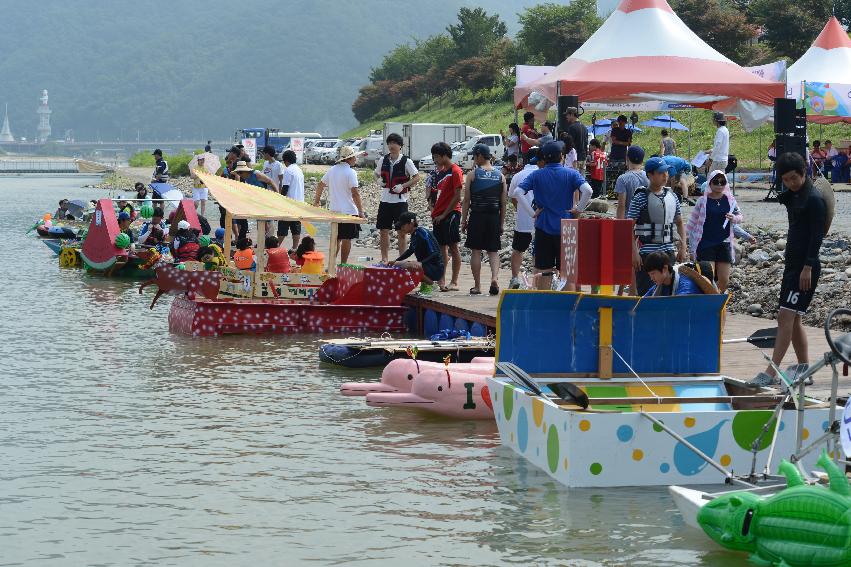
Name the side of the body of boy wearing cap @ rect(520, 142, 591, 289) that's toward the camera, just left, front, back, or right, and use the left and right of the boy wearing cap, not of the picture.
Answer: back

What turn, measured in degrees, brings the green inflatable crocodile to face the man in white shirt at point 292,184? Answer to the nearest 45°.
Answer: approximately 45° to its right

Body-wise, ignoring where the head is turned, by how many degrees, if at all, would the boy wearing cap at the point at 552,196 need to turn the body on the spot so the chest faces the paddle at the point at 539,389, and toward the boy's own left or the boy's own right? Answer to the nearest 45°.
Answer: approximately 180°

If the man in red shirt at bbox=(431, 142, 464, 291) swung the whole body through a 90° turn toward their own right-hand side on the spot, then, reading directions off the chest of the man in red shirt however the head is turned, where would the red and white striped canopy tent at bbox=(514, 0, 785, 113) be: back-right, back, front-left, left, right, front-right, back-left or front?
right

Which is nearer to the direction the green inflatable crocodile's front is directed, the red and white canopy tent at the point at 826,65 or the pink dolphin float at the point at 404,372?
the pink dolphin float

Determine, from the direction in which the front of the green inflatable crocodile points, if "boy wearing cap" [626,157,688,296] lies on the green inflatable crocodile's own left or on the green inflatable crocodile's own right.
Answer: on the green inflatable crocodile's own right

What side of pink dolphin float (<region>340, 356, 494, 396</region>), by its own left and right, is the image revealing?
left

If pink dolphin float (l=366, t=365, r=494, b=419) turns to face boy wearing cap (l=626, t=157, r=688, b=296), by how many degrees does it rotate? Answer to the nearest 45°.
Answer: approximately 180°

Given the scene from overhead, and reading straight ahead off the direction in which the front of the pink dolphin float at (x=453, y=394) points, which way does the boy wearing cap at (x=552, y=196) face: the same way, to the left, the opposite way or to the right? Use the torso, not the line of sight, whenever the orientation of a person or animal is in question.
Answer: to the right

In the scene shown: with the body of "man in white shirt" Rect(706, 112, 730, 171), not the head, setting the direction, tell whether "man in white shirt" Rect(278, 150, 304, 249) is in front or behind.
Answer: in front

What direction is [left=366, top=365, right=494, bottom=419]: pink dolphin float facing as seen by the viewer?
to the viewer's left

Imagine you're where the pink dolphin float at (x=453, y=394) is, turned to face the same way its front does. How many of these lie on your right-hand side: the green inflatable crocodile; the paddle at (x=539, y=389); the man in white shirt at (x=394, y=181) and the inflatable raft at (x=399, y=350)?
2

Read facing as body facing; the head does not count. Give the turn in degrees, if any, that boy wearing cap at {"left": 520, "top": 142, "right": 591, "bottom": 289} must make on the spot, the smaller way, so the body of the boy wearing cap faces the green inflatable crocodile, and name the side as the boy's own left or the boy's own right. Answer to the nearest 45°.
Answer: approximately 180°

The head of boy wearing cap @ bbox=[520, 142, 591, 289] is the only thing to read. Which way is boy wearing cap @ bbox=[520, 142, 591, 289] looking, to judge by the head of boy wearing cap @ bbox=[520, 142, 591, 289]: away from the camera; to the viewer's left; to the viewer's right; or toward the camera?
away from the camera

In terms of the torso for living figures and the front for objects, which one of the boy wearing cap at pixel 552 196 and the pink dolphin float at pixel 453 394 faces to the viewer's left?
the pink dolphin float

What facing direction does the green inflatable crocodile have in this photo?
to the viewer's left
